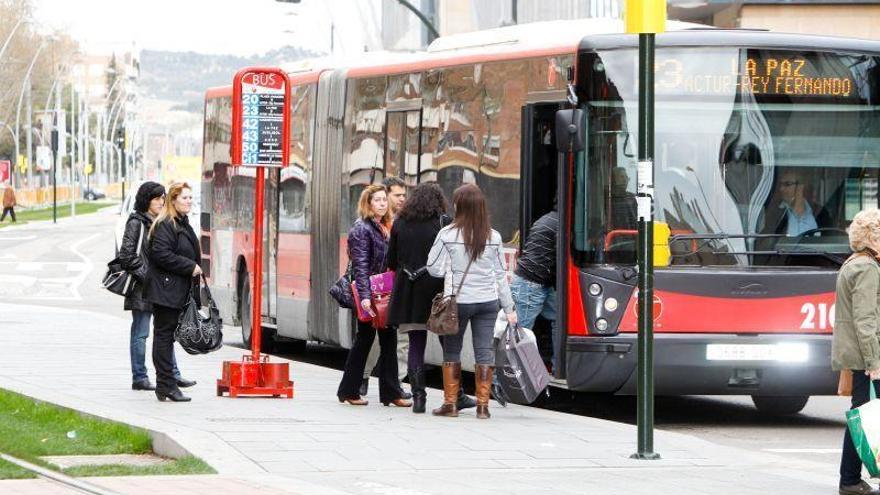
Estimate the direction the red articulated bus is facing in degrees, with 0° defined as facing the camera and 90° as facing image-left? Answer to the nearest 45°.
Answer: approximately 315°

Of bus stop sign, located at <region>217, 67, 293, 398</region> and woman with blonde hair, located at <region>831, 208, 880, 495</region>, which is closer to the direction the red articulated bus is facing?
the woman with blonde hair

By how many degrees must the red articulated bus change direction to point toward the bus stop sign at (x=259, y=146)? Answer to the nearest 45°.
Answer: approximately 135° to its right

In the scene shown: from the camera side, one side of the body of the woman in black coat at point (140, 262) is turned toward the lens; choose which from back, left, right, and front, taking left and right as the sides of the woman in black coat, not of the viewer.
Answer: right

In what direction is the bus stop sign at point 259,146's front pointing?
toward the camera
